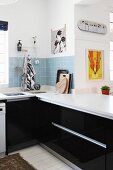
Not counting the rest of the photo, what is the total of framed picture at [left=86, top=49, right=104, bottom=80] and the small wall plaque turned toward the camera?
2

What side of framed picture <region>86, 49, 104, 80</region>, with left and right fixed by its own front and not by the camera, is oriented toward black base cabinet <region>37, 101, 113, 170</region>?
front

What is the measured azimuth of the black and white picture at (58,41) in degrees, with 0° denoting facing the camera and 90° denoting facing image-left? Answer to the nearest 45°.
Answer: approximately 45°

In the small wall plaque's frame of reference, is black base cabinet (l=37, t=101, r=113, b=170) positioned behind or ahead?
ahead

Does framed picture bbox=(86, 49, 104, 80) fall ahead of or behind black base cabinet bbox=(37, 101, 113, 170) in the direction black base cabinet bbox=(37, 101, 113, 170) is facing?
behind

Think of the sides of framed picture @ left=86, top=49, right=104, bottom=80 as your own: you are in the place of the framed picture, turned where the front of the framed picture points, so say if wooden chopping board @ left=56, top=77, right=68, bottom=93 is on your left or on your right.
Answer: on your right
